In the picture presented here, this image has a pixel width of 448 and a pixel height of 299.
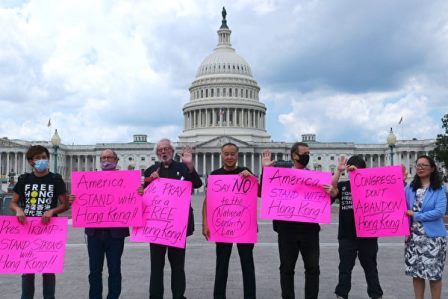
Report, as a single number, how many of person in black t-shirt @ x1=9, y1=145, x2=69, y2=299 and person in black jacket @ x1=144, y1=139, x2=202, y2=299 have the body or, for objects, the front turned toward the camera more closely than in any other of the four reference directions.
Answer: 2

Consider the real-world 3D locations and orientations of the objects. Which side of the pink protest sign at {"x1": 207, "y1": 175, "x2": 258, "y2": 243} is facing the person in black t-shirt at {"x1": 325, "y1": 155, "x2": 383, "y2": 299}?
left

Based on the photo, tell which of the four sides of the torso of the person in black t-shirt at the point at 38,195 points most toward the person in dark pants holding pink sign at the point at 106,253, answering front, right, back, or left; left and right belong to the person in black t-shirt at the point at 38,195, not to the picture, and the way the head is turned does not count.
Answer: left

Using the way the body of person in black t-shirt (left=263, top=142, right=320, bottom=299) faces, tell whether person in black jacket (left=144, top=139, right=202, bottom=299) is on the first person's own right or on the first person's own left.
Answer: on the first person's own right

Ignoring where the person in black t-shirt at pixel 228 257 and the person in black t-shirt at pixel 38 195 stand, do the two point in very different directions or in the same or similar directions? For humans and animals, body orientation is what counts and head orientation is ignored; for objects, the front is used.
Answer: same or similar directions

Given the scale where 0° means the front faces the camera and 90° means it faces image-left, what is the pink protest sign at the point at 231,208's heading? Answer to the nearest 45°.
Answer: approximately 0°

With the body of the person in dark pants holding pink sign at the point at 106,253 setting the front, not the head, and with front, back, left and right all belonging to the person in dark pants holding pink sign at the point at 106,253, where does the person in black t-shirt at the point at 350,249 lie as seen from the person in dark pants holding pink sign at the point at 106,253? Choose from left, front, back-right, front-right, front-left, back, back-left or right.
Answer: left

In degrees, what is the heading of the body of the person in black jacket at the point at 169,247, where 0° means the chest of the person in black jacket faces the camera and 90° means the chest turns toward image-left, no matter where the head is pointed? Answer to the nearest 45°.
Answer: approximately 0°

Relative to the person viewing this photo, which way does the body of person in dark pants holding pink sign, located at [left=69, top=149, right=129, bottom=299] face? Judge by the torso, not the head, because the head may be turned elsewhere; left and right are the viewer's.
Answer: facing the viewer

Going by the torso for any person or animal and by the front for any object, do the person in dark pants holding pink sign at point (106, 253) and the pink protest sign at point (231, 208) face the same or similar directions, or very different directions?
same or similar directions

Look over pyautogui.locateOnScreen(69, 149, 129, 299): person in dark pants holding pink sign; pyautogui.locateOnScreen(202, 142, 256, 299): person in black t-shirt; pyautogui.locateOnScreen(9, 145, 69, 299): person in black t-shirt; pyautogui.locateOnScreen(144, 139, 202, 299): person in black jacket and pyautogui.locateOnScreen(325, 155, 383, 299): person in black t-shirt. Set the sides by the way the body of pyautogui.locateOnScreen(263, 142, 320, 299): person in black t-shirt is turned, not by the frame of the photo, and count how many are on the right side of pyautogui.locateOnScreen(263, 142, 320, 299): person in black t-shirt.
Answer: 4

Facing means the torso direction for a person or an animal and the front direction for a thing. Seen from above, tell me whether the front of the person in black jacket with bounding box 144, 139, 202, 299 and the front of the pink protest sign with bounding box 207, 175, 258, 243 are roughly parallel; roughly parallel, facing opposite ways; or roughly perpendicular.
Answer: roughly parallel

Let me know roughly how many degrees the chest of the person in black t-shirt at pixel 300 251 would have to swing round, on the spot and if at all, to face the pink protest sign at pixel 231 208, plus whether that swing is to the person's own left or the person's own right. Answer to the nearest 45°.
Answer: approximately 90° to the person's own right

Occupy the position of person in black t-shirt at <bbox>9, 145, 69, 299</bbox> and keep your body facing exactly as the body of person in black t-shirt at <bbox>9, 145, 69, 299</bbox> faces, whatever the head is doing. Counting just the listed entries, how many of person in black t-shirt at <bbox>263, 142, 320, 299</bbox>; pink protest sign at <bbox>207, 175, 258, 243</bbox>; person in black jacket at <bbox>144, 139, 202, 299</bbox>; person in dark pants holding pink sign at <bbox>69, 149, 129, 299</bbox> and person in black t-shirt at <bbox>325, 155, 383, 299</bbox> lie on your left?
5

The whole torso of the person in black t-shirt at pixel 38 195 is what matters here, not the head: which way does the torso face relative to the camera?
toward the camera

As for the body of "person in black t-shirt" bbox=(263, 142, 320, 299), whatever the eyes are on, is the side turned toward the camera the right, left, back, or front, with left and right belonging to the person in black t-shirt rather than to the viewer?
front

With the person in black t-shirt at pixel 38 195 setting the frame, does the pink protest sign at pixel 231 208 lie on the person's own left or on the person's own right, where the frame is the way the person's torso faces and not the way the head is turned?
on the person's own left
